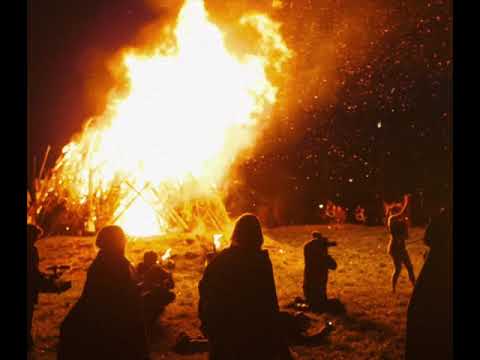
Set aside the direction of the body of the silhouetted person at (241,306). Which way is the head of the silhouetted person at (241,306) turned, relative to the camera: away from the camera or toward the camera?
away from the camera

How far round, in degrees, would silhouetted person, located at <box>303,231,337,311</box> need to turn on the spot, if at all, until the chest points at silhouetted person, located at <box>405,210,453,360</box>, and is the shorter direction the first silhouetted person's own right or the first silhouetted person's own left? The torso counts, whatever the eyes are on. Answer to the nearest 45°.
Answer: approximately 90° to the first silhouetted person's own right
